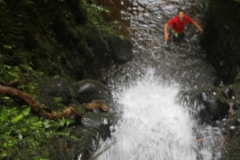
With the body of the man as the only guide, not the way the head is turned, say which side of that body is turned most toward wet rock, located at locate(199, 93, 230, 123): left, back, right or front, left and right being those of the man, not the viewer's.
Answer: front

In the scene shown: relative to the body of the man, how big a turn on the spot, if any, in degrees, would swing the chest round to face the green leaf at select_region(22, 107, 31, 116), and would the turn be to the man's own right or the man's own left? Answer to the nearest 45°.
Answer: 0° — they already face it

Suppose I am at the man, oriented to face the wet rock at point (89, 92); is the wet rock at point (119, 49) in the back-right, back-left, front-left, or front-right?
front-right

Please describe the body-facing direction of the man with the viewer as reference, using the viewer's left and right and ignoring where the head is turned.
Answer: facing the viewer

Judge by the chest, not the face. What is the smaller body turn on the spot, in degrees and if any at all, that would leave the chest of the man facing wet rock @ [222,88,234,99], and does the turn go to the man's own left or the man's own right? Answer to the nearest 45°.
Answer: approximately 45° to the man's own left

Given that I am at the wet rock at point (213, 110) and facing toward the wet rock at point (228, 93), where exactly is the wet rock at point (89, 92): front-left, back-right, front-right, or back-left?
back-left

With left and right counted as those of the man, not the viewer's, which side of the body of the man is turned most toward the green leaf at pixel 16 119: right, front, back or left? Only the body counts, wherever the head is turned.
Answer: front

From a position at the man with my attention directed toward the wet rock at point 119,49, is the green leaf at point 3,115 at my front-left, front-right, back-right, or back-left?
front-left

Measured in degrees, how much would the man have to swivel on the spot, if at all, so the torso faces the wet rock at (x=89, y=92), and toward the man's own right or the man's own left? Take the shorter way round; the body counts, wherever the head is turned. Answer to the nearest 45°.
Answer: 0° — they already face it

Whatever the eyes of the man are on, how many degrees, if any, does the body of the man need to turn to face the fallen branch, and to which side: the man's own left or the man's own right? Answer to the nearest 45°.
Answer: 0° — they already face it

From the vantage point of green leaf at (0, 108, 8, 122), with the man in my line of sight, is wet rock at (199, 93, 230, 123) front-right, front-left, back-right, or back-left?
front-right

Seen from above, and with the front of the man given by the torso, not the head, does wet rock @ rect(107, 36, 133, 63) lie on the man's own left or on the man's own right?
on the man's own right

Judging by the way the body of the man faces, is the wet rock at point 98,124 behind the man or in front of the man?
in front
